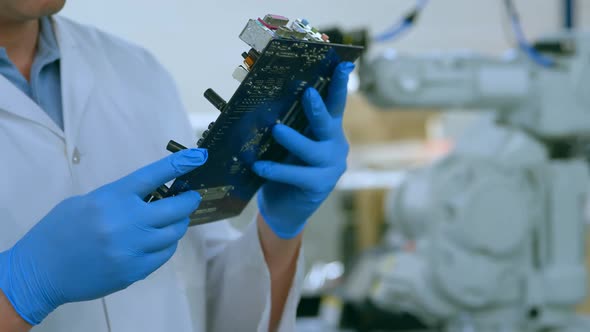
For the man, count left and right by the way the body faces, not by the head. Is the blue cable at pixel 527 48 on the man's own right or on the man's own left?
on the man's own left

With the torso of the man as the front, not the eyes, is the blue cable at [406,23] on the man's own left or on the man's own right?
on the man's own left

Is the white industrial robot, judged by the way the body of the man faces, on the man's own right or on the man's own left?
on the man's own left
